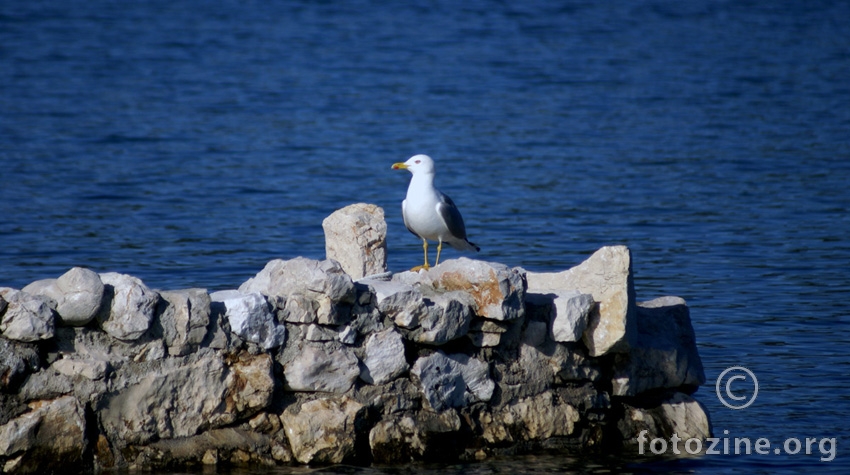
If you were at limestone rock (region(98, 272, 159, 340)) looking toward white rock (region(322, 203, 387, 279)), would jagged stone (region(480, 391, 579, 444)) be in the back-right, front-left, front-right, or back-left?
front-right

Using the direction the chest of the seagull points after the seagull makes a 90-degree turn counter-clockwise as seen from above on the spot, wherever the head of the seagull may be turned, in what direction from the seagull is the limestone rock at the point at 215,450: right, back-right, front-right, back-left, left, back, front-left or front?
right

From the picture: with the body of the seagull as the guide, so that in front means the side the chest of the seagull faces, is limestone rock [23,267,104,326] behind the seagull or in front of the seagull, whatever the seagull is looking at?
in front

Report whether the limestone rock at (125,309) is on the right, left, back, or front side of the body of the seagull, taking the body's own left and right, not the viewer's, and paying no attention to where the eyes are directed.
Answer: front

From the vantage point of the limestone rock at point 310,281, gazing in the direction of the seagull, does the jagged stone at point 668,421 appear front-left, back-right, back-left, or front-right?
front-right

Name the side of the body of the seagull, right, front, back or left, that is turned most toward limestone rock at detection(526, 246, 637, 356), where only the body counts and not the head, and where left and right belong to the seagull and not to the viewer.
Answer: left

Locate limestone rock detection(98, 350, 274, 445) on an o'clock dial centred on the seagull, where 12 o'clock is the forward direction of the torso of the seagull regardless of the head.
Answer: The limestone rock is roughly at 12 o'clock from the seagull.

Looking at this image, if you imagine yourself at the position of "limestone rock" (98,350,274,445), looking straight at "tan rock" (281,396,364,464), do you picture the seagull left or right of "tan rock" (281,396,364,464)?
left

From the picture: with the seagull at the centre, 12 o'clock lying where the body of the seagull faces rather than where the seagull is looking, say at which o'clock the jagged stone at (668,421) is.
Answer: The jagged stone is roughly at 8 o'clock from the seagull.

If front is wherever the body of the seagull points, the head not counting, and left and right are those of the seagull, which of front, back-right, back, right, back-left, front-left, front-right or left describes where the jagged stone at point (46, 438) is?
front

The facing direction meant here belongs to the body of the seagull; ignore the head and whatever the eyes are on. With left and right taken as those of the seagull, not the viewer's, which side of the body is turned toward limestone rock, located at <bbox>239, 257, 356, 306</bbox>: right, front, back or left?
front

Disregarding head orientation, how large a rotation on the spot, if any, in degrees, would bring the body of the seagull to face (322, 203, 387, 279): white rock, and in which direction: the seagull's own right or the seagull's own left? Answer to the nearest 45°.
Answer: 0° — it already faces it

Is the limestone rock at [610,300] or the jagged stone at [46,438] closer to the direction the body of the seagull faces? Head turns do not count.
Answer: the jagged stone

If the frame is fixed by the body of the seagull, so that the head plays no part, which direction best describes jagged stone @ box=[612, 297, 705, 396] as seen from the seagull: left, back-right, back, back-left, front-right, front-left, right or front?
back-left

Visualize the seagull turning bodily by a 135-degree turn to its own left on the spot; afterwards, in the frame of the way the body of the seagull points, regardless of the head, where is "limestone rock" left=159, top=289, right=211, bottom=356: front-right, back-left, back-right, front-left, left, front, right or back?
back-right
